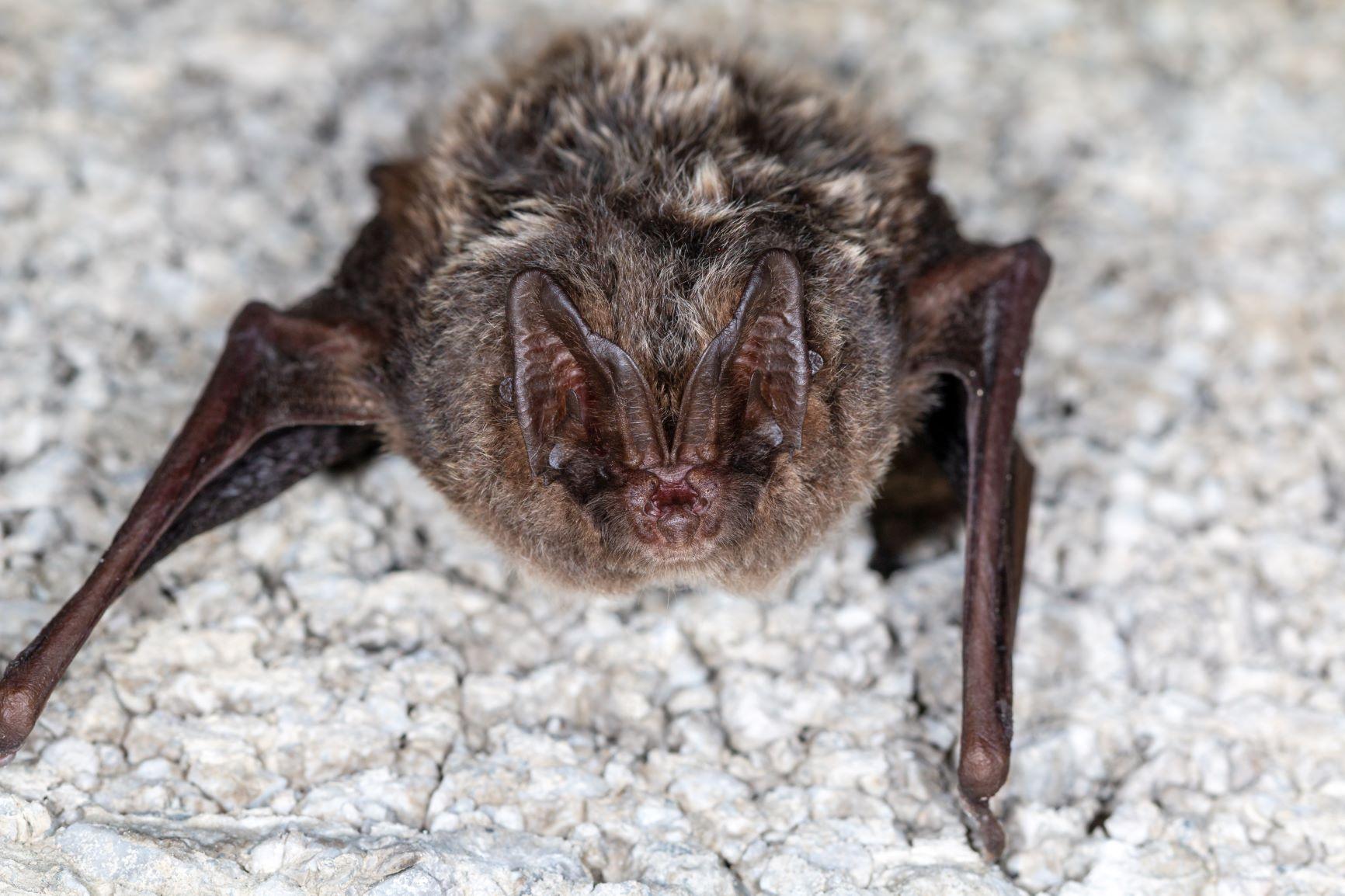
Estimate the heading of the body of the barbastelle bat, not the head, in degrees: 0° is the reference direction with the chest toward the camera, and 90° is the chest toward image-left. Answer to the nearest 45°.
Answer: approximately 0°
